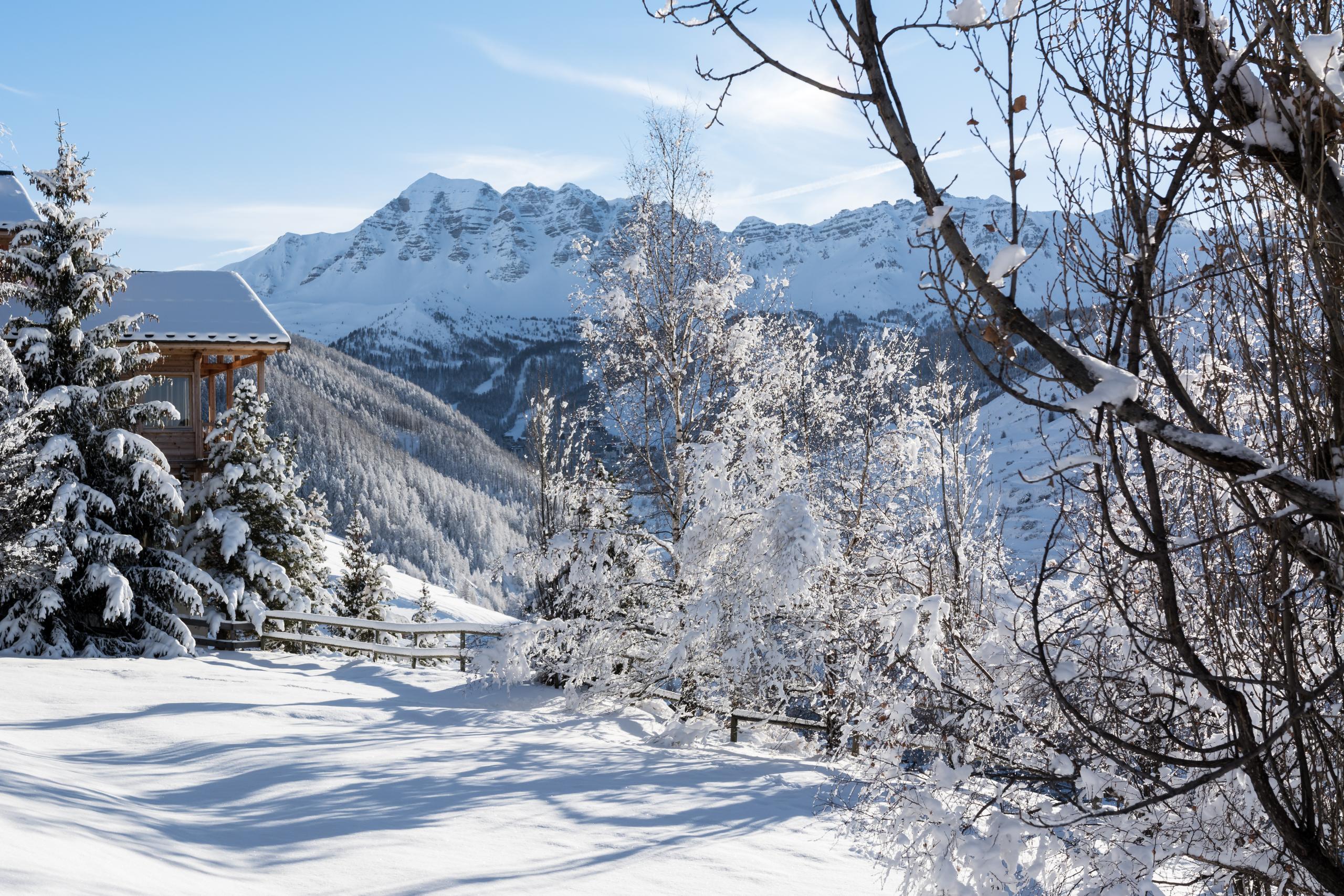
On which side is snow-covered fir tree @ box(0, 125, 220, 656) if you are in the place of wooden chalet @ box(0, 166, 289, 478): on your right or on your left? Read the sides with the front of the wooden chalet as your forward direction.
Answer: on your right

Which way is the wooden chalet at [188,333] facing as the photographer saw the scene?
facing to the right of the viewer

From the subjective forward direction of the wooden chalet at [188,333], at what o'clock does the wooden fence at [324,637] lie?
The wooden fence is roughly at 2 o'clock from the wooden chalet.

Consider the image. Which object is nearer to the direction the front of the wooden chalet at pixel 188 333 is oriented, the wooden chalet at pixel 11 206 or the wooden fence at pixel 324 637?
the wooden fence

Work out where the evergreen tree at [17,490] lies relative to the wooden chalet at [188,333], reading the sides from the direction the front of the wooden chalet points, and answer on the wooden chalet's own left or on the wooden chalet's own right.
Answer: on the wooden chalet's own right
